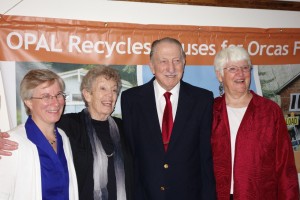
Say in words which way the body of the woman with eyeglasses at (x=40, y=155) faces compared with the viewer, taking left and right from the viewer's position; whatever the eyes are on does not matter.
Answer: facing the viewer and to the right of the viewer

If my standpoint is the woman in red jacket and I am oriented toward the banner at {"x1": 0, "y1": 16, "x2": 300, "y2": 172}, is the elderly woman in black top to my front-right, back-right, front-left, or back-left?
front-left

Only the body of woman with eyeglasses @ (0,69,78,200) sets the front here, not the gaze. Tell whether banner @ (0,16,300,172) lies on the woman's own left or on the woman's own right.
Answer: on the woman's own left

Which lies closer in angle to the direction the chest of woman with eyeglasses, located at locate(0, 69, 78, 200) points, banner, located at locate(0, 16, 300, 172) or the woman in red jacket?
the woman in red jacket

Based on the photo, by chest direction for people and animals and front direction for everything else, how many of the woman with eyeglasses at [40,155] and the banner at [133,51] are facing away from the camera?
0

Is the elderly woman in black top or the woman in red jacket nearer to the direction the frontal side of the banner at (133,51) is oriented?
the elderly woman in black top

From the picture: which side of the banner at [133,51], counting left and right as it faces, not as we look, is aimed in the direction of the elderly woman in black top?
front

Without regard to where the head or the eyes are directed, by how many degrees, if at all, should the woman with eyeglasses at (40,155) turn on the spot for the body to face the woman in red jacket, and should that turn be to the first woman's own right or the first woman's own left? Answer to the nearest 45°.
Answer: approximately 45° to the first woman's own left

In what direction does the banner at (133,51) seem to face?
toward the camera

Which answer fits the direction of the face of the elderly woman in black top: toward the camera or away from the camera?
toward the camera
